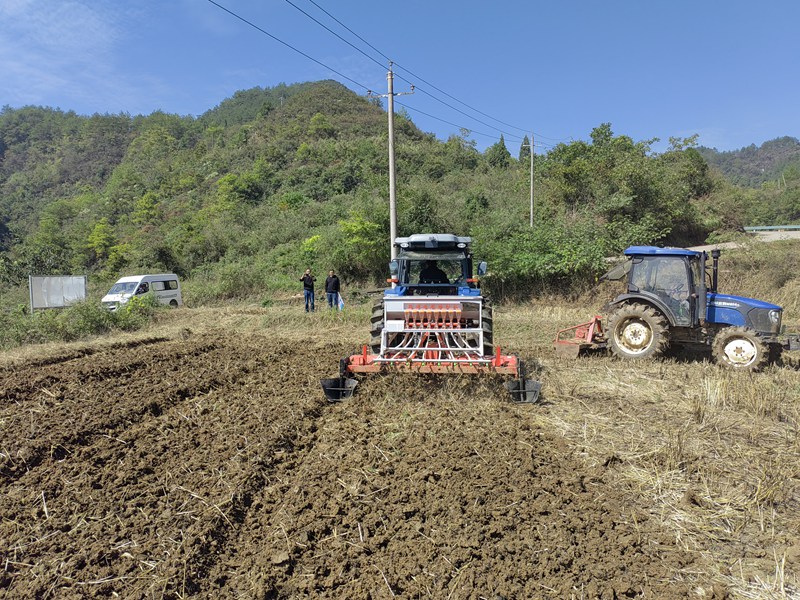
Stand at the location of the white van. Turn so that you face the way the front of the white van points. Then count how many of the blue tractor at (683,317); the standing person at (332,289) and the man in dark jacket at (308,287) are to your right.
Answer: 0

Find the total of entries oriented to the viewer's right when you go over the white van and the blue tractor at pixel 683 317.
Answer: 1

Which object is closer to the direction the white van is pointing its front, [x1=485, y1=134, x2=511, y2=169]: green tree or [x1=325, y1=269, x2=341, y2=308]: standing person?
the standing person

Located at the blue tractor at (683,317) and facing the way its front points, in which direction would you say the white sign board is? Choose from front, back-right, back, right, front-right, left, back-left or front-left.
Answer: back

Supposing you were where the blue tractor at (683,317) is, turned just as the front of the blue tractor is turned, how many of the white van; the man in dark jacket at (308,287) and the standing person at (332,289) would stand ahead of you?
0

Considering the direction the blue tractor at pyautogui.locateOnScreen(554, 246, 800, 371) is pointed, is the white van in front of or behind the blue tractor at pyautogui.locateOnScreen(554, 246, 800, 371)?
behind

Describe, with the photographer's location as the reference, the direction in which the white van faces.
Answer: facing the viewer and to the left of the viewer

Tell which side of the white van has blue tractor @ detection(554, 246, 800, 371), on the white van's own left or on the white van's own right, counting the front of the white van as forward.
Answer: on the white van's own left

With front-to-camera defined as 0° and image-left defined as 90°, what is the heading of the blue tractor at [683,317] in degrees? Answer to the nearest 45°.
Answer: approximately 270°

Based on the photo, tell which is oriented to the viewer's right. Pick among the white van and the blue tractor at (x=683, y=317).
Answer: the blue tractor

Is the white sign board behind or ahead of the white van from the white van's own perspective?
ahead
